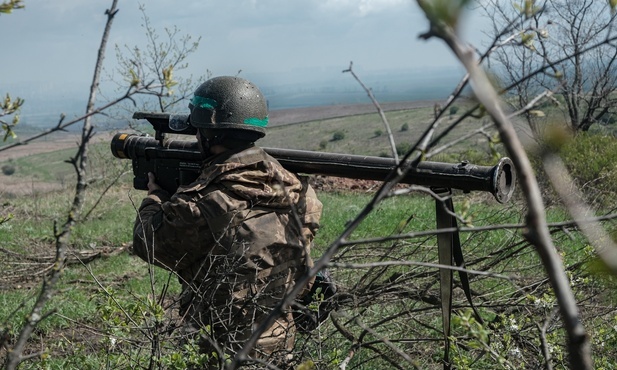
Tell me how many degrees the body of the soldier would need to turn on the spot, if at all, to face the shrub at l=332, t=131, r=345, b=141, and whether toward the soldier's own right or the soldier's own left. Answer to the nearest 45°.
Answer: approximately 45° to the soldier's own right

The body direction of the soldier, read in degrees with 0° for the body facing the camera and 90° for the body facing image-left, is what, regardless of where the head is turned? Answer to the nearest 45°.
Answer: approximately 135°

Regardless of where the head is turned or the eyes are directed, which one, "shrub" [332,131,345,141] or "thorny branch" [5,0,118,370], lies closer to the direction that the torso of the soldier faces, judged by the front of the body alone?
the shrub

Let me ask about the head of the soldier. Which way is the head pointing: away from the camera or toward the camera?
away from the camera
